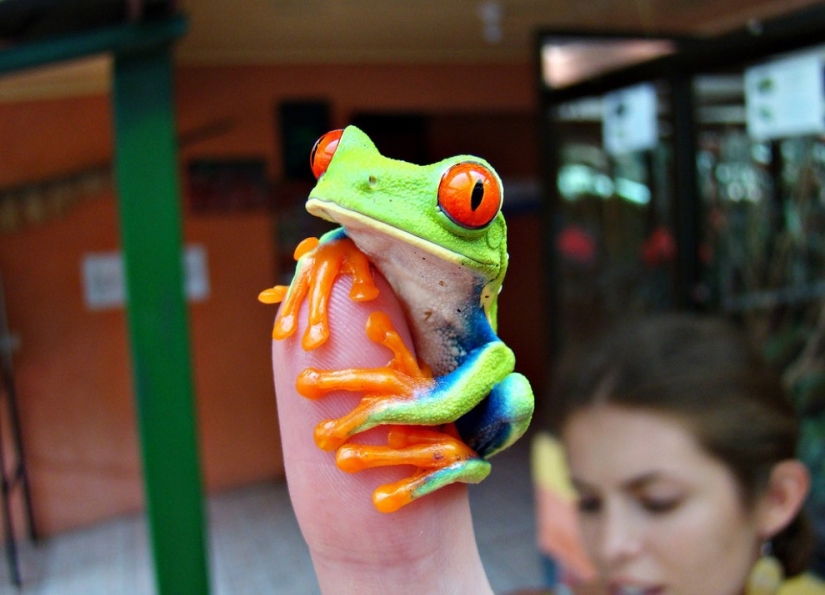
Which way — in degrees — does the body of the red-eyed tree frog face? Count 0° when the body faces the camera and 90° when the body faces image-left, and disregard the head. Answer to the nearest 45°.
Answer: approximately 45°

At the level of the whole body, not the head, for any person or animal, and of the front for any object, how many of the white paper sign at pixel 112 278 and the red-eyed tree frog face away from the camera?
0

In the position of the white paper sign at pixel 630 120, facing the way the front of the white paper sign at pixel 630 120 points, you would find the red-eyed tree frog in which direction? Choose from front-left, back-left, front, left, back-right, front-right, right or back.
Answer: front-left

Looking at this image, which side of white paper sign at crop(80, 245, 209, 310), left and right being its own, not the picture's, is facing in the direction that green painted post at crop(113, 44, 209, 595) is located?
front

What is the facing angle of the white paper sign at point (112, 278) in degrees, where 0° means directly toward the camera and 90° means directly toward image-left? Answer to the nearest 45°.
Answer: approximately 0°

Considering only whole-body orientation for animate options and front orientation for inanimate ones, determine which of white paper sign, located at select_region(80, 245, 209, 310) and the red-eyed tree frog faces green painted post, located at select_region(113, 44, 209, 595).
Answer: the white paper sign

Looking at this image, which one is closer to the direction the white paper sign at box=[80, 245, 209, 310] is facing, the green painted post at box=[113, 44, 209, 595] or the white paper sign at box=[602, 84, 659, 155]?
the green painted post

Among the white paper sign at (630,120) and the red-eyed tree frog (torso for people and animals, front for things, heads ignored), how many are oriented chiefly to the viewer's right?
0

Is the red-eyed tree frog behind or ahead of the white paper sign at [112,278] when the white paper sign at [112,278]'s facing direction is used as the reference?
ahead
